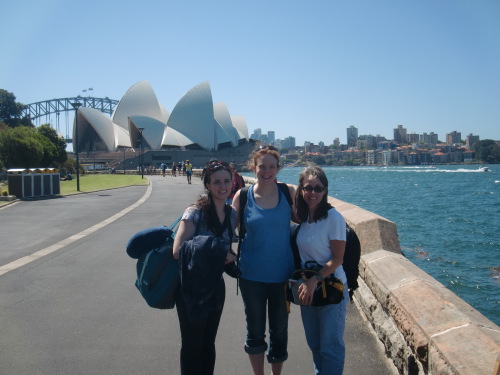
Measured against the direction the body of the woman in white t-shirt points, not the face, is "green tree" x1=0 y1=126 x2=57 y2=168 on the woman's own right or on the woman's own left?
on the woman's own right

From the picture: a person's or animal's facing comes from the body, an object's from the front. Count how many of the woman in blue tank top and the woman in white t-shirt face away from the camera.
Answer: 0

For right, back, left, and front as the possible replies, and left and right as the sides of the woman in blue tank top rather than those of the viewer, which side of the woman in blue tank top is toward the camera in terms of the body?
front

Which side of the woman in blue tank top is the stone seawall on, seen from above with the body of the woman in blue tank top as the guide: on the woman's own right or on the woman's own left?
on the woman's own left

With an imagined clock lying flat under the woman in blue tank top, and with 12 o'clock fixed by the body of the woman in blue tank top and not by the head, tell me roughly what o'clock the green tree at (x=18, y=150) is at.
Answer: The green tree is roughly at 5 o'clock from the woman in blue tank top.

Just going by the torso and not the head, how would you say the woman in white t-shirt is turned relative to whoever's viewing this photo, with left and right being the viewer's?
facing the viewer and to the left of the viewer
